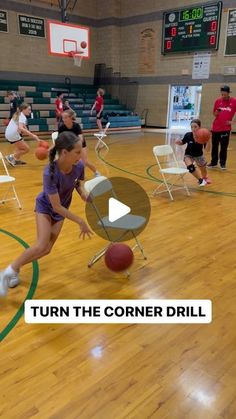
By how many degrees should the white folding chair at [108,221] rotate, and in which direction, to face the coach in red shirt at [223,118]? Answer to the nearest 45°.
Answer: approximately 90° to its left

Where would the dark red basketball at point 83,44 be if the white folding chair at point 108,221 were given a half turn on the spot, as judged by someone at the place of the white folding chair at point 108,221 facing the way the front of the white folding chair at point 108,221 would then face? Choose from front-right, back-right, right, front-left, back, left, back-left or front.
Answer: front-right

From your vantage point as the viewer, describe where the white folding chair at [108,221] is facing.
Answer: facing the viewer and to the right of the viewer

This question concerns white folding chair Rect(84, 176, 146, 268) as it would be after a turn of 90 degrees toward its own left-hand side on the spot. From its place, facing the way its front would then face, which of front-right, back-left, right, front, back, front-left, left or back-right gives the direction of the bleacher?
front-left

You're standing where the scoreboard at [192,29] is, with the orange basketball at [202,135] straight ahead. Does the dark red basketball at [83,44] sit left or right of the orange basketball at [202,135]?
right

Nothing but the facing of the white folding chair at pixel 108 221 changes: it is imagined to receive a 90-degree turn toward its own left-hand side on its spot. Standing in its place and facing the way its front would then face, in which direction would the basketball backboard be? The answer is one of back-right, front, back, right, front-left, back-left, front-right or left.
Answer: front-left

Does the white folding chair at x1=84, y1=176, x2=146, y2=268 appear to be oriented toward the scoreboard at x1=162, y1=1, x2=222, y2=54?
no

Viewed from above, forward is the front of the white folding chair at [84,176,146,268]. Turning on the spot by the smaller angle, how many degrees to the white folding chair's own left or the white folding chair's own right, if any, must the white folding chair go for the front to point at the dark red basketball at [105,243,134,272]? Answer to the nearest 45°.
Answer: approximately 45° to the white folding chair's own right

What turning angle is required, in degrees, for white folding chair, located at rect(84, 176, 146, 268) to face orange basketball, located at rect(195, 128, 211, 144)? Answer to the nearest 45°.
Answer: approximately 90° to its left

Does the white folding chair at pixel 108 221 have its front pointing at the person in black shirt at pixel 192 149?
no

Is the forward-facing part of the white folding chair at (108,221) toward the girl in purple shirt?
no
